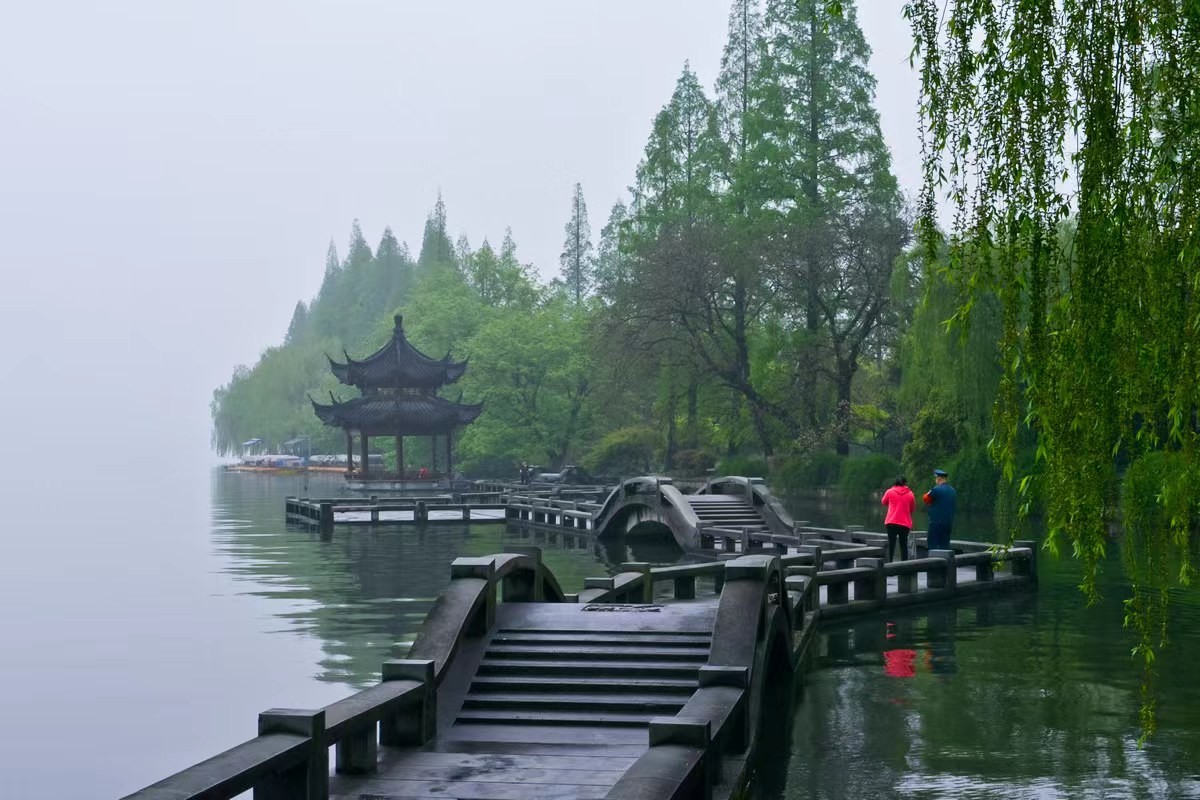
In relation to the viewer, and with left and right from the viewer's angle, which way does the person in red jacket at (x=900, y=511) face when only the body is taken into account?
facing away from the viewer

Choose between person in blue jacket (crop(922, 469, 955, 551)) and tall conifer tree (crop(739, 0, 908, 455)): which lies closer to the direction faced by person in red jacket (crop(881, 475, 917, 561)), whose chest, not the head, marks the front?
the tall conifer tree

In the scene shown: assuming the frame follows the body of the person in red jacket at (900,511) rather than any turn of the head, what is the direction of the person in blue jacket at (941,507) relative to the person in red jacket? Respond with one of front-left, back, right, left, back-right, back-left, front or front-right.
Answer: right

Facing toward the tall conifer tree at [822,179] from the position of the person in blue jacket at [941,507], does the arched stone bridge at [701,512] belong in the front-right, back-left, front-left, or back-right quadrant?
front-left

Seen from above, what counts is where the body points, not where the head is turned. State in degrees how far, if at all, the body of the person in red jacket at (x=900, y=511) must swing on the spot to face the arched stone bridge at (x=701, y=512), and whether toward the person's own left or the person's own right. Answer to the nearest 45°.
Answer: approximately 45° to the person's own left

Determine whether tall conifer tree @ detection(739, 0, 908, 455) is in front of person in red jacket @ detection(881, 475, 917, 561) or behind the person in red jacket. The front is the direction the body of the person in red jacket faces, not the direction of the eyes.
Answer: in front
